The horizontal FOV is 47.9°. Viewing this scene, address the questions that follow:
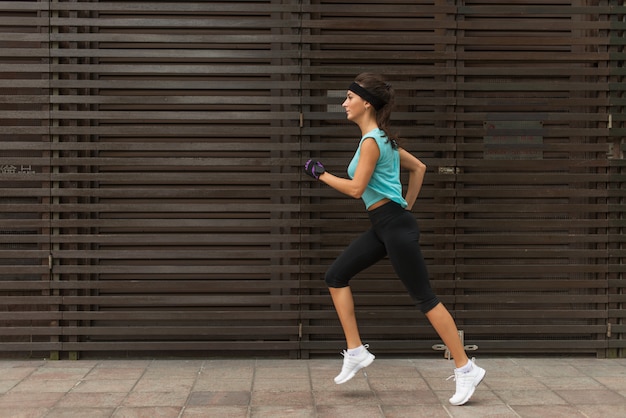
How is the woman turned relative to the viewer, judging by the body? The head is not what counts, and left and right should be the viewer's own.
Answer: facing to the left of the viewer

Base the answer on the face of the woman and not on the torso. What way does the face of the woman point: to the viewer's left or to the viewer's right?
to the viewer's left
